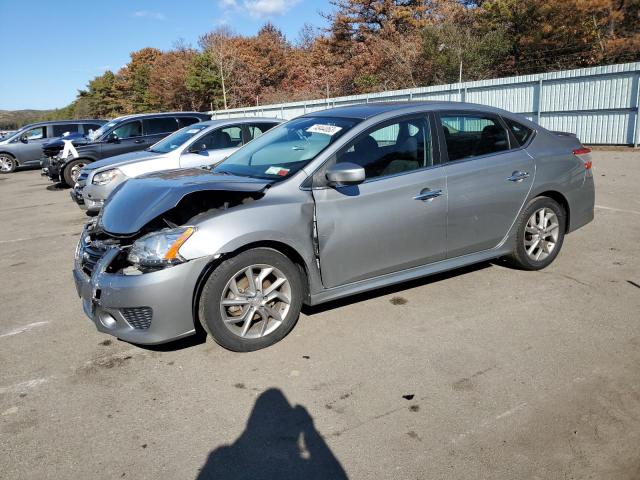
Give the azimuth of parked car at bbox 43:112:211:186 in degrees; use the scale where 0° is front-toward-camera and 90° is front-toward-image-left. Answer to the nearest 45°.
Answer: approximately 45°

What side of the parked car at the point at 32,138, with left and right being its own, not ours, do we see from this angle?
left

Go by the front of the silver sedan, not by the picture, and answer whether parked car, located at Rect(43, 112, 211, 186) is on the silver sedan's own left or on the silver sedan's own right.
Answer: on the silver sedan's own right

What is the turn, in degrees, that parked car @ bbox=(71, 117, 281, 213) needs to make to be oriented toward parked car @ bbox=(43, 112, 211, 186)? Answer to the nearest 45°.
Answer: approximately 135° to its right

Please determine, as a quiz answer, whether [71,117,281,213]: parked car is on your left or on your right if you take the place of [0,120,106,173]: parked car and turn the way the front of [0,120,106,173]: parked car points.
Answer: on your left
